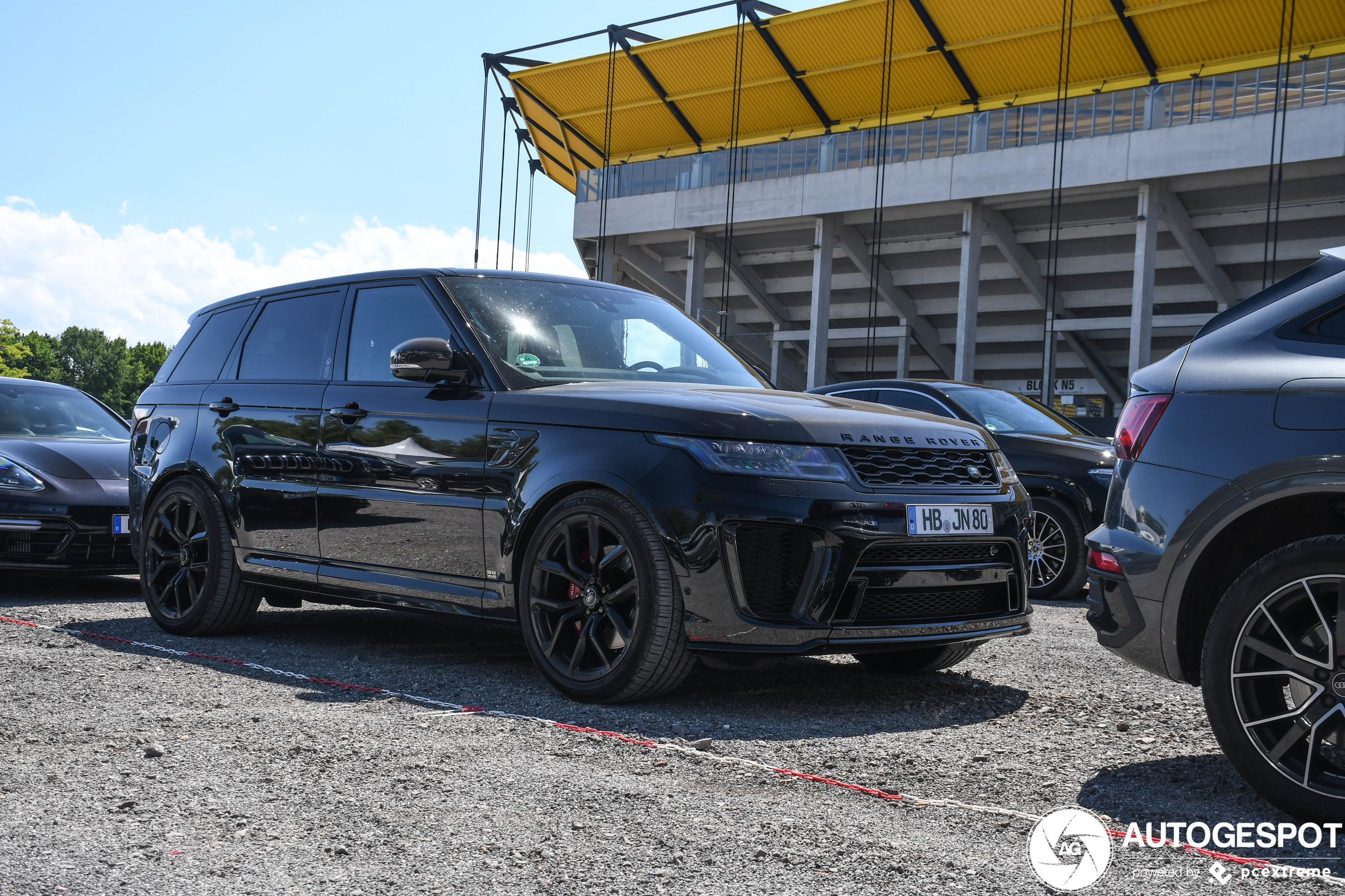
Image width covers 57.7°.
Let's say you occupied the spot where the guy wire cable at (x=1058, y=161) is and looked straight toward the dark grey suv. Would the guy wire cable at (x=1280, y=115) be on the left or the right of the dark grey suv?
left

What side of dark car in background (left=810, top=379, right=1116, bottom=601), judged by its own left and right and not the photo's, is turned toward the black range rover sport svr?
right

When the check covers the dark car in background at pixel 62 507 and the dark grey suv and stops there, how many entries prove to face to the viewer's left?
0

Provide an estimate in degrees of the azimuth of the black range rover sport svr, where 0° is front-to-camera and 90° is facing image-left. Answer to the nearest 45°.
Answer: approximately 315°

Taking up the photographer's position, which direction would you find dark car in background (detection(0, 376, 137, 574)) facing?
facing the viewer and to the right of the viewer

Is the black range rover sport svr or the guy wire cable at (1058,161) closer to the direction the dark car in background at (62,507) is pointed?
the black range rover sport svr

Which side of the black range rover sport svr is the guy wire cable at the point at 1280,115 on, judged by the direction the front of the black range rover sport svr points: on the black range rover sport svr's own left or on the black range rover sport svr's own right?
on the black range rover sport svr's own left

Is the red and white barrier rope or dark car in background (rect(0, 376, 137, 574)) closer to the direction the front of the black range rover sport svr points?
the red and white barrier rope

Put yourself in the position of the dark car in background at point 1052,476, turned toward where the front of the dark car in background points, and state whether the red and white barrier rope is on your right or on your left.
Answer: on your right

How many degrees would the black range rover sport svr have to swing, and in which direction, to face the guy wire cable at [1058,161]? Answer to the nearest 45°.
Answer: approximately 90° to its left
